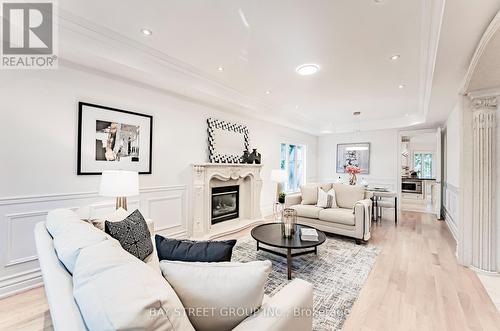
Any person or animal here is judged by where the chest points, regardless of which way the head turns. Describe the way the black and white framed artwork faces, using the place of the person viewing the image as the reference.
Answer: facing the viewer and to the right of the viewer

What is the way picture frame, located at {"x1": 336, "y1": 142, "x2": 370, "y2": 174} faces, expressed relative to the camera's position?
facing the viewer

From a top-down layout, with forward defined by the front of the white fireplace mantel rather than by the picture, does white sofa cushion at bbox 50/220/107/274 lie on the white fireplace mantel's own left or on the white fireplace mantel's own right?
on the white fireplace mantel's own right

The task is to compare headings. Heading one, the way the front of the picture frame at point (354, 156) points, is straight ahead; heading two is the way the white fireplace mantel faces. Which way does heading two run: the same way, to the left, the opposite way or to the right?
to the left

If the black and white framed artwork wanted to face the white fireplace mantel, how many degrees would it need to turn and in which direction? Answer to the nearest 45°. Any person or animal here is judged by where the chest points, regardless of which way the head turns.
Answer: approximately 45° to its left

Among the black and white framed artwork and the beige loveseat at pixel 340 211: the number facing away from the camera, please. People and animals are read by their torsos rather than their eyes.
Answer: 0

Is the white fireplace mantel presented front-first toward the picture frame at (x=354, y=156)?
no

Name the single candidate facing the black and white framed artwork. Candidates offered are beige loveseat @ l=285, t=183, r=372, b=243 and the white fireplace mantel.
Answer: the beige loveseat

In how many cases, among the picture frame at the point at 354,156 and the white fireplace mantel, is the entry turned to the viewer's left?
0

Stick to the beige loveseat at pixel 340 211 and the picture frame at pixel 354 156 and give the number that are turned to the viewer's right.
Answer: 0

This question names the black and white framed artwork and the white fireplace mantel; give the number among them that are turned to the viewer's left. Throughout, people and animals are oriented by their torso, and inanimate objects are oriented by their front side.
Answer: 0

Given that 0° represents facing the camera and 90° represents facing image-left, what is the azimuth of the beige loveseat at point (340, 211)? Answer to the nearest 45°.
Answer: approximately 45°

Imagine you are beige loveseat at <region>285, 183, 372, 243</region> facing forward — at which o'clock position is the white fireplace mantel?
The white fireplace mantel is roughly at 1 o'clock from the beige loveseat.

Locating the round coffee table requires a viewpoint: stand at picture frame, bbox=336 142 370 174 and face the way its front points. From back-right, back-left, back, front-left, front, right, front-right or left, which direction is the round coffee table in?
front

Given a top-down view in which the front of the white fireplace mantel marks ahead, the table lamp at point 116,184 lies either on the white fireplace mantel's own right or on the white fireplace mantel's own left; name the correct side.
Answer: on the white fireplace mantel's own right

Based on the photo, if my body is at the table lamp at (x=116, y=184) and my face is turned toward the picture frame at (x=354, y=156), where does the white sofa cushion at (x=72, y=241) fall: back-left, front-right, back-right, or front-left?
back-right
